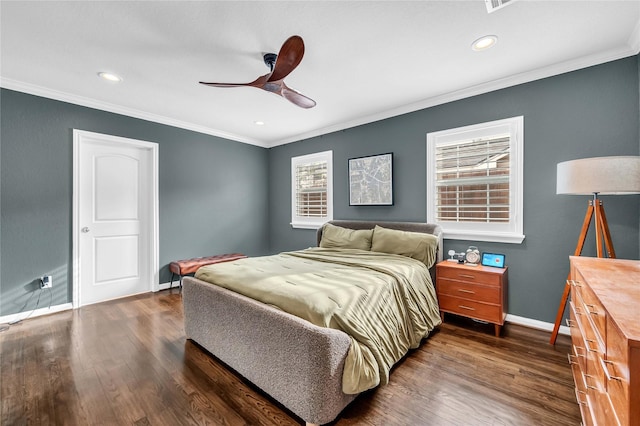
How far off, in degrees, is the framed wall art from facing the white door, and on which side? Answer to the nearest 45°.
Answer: approximately 45° to its right

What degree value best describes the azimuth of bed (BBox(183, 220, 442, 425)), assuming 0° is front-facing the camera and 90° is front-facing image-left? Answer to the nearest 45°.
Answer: approximately 45°

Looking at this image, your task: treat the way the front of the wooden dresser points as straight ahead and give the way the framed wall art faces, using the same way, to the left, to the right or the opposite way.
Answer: to the left

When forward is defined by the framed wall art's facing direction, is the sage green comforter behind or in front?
in front

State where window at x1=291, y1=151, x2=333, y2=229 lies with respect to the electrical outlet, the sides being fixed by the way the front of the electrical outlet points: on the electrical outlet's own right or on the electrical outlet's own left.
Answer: on the electrical outlet's own left

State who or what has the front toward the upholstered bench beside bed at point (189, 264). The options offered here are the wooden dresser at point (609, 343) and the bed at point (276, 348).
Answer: the wooden dresser

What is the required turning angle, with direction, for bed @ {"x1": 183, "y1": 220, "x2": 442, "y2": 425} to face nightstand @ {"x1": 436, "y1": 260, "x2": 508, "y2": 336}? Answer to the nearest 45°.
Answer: approximately 180°

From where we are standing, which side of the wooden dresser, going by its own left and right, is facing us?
left

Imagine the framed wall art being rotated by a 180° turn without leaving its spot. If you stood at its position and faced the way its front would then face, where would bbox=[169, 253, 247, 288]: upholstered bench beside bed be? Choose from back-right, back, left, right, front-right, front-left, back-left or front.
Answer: back-left

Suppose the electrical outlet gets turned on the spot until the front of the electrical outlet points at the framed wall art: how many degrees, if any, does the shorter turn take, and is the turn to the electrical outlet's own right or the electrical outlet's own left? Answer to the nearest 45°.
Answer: approximately 45° to the electrical outlet's own left

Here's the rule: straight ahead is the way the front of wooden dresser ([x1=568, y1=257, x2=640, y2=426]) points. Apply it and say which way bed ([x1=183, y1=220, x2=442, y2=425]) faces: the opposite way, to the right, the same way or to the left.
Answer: to the left

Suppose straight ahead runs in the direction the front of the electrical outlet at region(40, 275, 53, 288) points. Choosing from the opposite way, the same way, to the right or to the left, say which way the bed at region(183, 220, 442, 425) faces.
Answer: to the right

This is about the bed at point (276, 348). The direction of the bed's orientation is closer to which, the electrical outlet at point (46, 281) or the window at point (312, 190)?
the electrical outlet

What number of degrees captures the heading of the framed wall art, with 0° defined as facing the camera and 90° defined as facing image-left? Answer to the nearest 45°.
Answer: approximately 45°
